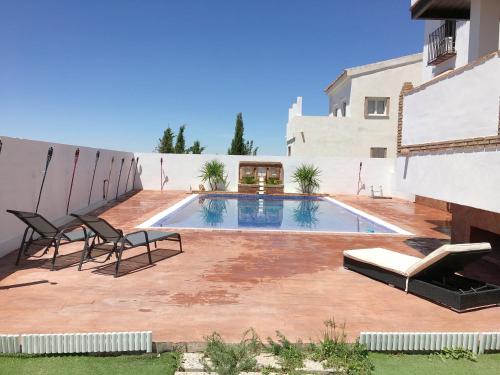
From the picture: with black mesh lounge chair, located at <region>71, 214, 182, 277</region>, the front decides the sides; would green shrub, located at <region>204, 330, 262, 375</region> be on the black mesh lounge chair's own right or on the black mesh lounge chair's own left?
on the black mesh lounge chair's own right

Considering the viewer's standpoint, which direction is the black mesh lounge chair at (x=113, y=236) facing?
facing away from the viewer and to the right of the viewer

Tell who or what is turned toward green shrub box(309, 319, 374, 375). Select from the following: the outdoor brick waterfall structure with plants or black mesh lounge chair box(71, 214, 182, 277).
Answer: the outdoor brick waterfall structure with plants

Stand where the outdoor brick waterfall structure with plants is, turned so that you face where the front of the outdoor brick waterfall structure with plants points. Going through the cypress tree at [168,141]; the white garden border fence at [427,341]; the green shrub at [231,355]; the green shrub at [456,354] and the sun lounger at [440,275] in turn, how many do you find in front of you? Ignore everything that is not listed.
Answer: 4

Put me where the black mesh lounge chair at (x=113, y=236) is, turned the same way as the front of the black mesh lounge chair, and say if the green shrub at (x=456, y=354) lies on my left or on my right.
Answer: on my right

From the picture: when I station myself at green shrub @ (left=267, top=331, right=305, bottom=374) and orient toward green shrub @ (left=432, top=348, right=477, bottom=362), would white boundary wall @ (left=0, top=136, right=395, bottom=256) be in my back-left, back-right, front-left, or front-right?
back-left

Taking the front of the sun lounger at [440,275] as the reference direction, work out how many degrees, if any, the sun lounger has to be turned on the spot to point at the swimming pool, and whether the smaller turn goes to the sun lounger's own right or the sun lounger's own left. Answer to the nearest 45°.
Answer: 0° — it already faces it

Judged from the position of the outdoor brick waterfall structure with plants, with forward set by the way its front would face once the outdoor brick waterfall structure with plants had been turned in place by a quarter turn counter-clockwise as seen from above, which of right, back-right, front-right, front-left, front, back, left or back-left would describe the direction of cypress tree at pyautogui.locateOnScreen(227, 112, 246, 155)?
left

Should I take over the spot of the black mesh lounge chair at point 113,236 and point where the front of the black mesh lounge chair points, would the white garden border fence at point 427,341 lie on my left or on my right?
on my right

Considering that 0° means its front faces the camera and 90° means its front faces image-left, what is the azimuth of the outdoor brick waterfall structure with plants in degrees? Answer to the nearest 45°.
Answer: approximately 0°

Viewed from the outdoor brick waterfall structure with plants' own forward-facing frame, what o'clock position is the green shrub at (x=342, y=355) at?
The green shrub is roughly at 12 o'clock from the outdoor brick waterfall structure with plants.

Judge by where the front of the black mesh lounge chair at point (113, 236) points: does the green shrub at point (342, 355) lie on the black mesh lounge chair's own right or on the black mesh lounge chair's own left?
on the black mesh lounge chair's own right
